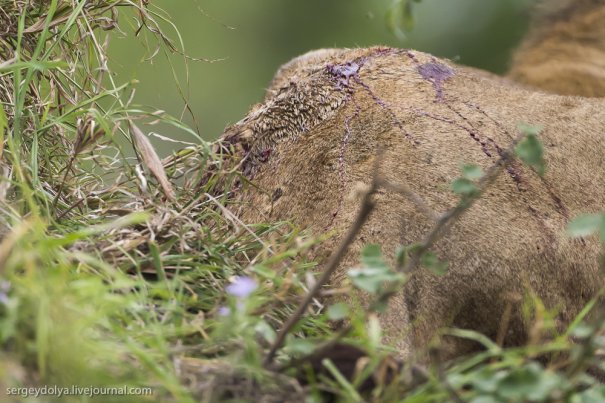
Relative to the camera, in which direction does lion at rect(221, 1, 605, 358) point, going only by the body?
to the viewer's left

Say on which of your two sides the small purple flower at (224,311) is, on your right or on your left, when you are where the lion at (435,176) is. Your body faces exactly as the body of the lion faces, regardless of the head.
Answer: on your left

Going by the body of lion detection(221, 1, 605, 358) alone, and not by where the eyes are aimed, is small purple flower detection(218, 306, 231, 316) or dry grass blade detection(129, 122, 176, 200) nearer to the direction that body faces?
the dry grass blade

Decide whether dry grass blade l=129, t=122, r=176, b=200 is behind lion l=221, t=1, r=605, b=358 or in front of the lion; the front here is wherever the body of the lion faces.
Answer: in front

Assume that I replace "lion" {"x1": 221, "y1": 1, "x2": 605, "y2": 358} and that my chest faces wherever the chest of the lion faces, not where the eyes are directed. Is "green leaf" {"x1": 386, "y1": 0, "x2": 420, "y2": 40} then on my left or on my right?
on my right

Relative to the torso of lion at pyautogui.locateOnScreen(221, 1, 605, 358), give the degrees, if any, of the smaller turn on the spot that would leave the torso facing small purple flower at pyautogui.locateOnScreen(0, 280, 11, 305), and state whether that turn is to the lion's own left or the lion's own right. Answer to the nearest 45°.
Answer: approximately 45° to the lion's own left

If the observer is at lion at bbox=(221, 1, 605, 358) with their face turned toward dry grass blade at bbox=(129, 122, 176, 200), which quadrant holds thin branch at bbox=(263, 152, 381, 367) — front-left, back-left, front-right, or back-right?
front-left

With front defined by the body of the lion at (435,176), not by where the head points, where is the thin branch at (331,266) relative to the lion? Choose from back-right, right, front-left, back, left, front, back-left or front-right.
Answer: left

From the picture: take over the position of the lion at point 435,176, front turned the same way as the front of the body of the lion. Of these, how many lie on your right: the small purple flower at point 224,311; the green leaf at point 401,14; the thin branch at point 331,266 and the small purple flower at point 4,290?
1

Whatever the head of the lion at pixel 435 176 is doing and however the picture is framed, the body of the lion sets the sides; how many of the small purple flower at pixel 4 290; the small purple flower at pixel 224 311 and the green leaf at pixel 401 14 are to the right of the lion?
1
